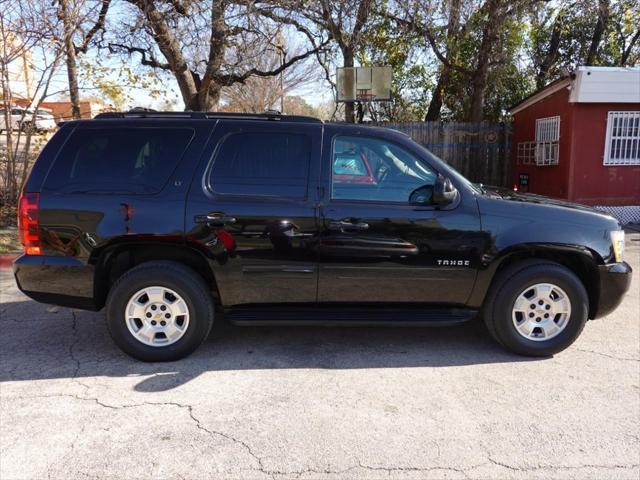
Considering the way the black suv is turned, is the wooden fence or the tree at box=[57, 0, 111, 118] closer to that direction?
the wooden fence

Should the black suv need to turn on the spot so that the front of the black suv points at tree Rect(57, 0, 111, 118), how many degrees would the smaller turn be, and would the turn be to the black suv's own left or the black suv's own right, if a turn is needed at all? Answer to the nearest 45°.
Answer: approximately 135° to the black suv's own left

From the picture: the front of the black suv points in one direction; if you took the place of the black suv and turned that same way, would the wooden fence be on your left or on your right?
on your left

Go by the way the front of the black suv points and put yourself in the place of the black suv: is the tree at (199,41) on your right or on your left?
on your left

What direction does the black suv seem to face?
to the viewer's right

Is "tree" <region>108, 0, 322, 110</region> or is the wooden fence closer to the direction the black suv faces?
the wooden fence
